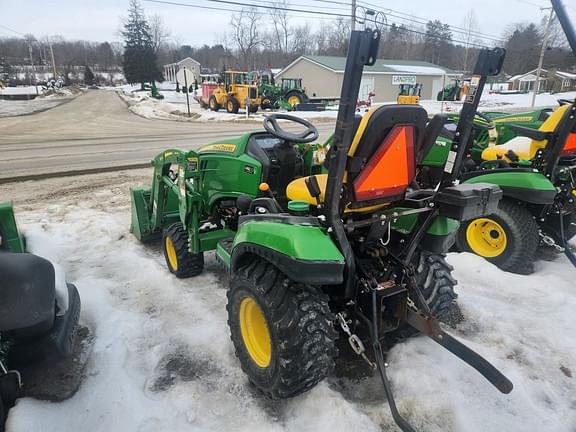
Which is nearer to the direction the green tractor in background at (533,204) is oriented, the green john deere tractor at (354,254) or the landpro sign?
the landpro sign

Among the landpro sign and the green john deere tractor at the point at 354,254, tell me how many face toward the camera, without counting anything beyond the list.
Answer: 1

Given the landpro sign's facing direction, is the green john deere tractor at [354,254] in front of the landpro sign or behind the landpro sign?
in front

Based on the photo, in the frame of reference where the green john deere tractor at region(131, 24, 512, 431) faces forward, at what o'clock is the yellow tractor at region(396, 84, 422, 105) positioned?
The yellow tractor is roughly at 2 o'clock from the green john deere tractor.

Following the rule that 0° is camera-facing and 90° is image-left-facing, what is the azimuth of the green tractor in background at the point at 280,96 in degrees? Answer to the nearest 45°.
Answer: approximately 45°

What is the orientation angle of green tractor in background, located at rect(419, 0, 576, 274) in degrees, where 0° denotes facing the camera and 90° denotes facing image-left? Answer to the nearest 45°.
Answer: approximately 135°

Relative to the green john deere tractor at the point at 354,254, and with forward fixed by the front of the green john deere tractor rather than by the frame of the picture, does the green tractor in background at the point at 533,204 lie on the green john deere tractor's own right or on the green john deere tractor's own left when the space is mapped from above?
on the green john deere tractor's own right

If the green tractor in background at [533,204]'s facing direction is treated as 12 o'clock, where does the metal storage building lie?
The metal storage building is roughly at 1 o'clock from the green tractor in background.

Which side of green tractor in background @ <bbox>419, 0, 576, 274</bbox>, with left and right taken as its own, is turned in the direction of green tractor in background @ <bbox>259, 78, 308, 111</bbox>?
front

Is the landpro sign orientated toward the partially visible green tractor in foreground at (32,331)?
yes

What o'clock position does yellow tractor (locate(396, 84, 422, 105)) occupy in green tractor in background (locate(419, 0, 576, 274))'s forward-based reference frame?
The yellow tractor is roughly at 1 o'clock from the green tractor in background.

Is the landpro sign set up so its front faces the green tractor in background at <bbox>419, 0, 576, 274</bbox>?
yes

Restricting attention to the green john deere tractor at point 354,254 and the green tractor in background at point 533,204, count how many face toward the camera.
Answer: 0

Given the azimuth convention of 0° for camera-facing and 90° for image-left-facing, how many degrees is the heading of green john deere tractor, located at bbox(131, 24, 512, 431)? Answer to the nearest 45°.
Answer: approximately 135°

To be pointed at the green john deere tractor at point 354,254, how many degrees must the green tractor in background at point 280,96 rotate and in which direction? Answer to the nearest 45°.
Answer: approximately 45° to its left
